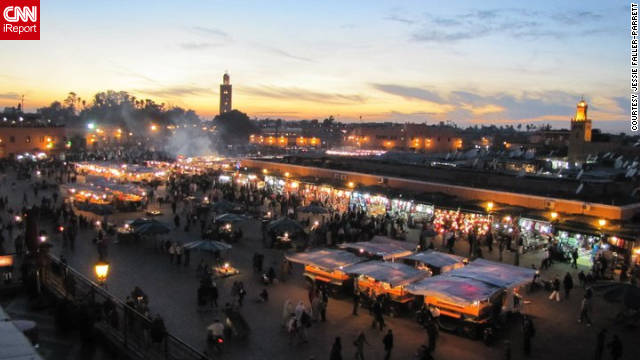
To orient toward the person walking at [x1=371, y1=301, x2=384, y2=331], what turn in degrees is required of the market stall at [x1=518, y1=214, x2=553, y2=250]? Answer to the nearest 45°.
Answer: approximately 45° to its left

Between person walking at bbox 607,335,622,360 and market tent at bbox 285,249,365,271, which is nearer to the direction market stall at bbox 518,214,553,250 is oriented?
the market tent

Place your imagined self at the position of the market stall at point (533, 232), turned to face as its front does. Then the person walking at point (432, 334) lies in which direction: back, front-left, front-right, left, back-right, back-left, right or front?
front-left

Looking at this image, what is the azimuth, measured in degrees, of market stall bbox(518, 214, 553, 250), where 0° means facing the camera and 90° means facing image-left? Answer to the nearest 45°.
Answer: approximately 45°

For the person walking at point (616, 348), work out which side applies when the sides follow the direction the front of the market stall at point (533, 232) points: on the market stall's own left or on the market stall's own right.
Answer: on the market stall's own left

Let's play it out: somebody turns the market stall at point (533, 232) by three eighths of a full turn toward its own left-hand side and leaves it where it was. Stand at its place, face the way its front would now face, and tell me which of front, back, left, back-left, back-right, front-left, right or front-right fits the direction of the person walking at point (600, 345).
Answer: right

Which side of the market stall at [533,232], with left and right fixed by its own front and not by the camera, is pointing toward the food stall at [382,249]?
front

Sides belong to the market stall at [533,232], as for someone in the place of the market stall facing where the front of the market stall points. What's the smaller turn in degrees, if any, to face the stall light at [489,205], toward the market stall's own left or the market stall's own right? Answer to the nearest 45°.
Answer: approximately 45° to the market stall's own right

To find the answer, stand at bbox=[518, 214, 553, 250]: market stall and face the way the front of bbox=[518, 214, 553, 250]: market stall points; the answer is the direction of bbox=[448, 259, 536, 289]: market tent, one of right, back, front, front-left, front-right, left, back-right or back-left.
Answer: front-left

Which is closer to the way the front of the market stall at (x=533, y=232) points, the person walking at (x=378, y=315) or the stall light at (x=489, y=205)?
the person walking

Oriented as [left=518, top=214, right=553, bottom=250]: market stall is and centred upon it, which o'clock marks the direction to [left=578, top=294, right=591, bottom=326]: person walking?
The person walking is roughly at 10 o'clock from the market stall.

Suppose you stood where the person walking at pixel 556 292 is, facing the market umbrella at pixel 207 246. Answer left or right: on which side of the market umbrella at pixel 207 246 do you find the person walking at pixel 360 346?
left

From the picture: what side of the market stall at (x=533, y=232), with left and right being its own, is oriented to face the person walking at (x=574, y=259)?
left

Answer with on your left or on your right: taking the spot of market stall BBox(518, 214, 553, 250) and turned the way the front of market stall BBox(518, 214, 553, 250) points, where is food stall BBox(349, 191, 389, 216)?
on your right
